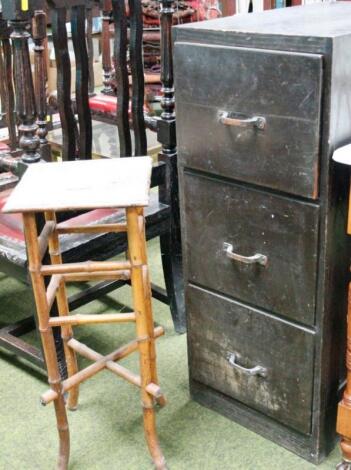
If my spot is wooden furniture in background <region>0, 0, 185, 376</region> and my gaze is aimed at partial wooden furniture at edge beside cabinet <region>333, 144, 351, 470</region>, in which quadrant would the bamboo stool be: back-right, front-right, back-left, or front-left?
front-right

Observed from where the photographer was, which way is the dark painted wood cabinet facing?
facing the viewer and to the left of the viewer

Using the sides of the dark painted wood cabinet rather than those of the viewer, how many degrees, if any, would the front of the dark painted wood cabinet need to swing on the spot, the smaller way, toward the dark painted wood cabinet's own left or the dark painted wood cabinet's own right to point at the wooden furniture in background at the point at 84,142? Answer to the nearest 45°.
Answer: approximately 90° to the dark painted wood cabinet's own right
